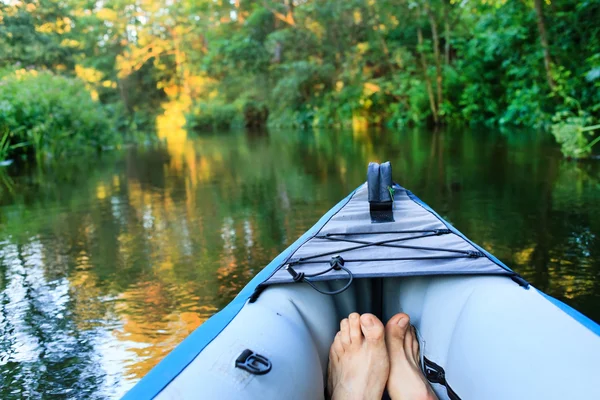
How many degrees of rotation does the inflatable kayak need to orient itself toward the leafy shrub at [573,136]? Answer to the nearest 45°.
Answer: approximately 45° to its right

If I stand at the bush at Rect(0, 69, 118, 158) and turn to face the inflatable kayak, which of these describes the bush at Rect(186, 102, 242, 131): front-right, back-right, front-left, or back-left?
back-left

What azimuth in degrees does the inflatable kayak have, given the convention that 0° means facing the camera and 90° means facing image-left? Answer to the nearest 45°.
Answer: approximately 180°

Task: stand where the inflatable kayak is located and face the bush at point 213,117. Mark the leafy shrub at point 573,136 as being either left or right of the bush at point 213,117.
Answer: right

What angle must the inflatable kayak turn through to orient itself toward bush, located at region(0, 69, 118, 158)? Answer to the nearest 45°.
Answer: approximately 45° to its left

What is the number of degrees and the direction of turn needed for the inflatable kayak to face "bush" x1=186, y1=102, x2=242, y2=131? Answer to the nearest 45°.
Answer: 0° — it already faces it
